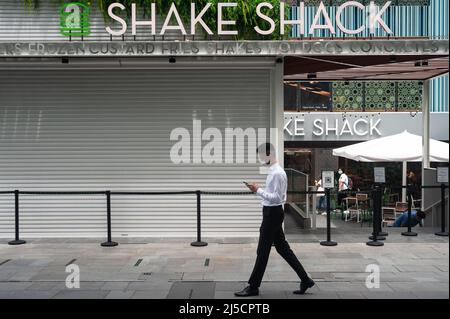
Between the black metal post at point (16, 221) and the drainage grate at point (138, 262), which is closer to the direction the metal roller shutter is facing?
the drainage grate

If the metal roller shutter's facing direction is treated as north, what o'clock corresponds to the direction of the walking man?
The walking man is roughly at 11 o'clock from the metal roller shutter.

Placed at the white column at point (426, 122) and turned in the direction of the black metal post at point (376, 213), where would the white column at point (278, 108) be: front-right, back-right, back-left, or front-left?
front-right

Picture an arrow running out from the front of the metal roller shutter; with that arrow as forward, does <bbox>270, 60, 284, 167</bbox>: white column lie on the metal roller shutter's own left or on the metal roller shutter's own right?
on the metal roller shutter's own left

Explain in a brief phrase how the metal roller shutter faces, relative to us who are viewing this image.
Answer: facing the viewer
